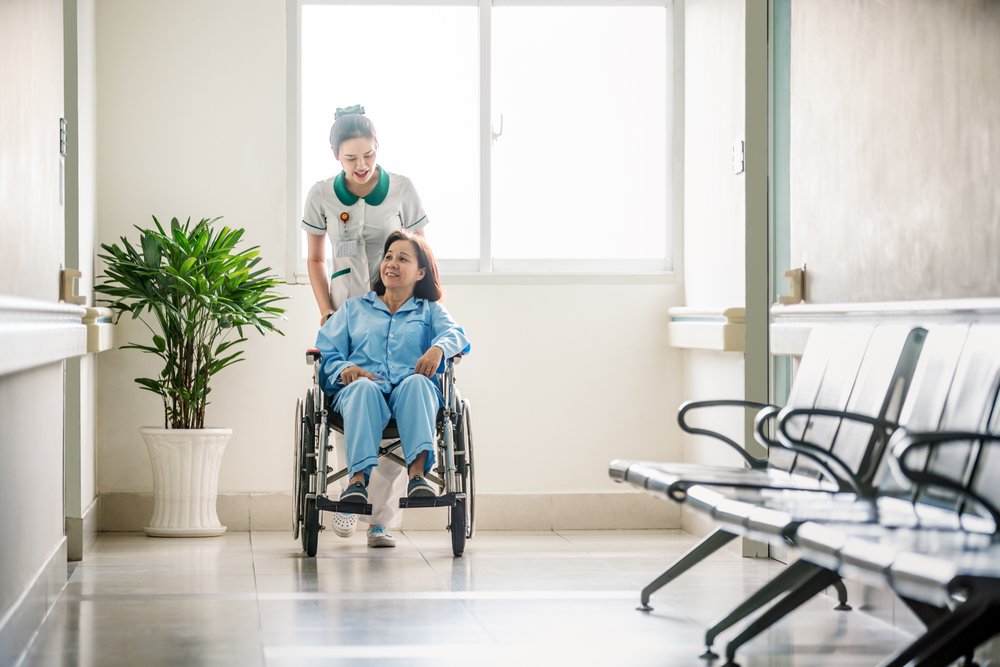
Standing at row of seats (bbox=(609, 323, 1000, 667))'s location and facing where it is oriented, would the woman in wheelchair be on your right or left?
on your right

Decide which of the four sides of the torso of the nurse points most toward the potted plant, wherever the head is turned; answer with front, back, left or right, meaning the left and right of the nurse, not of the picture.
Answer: right

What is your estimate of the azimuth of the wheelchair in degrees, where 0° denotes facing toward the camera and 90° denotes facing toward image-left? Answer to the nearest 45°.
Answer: approximately 0°

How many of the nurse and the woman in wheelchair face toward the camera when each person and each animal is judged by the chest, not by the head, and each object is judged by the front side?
2

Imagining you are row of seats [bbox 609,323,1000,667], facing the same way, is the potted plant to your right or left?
on your right

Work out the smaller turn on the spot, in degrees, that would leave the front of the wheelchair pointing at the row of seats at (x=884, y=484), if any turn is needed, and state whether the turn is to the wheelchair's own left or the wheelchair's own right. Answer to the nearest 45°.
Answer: approximately 45° to the wheelchair's own left

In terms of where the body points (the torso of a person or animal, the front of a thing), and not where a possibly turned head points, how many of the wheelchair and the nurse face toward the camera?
2
